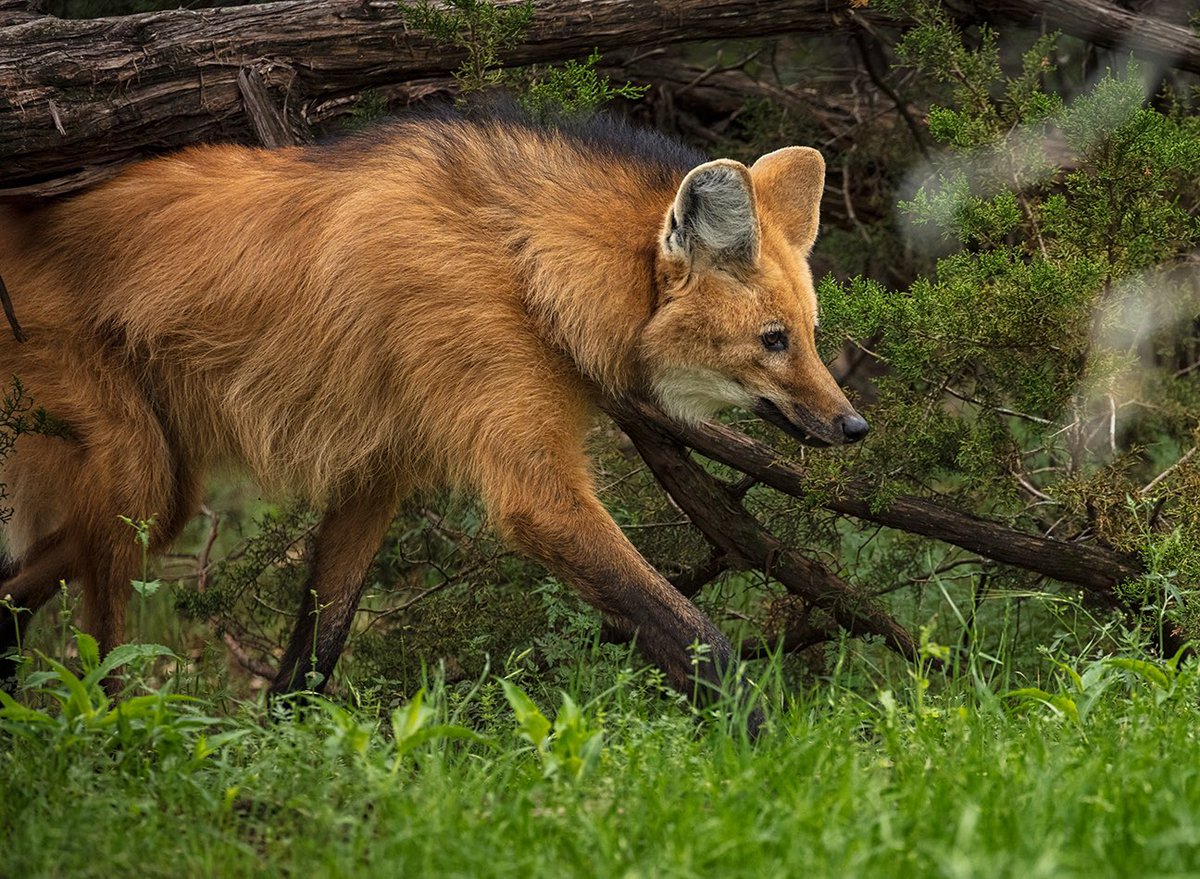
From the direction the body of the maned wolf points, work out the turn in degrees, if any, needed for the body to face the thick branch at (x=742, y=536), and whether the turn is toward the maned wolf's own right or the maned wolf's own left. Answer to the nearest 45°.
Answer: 0° — it already faces it

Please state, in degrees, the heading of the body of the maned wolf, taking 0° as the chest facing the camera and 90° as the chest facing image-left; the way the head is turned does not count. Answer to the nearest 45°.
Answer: approximately 270°

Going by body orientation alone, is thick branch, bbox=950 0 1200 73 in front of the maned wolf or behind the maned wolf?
in front

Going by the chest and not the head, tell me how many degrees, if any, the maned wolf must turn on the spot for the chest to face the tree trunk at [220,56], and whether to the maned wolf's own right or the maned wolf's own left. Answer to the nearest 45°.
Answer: approximately 135° to the maned wolf's own left
